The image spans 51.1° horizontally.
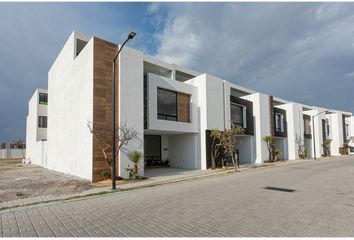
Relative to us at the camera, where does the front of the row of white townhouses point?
facing the viewer and to the right of the viewer

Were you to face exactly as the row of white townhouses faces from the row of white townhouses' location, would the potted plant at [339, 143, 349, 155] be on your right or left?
on your left

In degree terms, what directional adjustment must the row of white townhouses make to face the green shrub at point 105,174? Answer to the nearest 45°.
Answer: approximately 45° to its right
